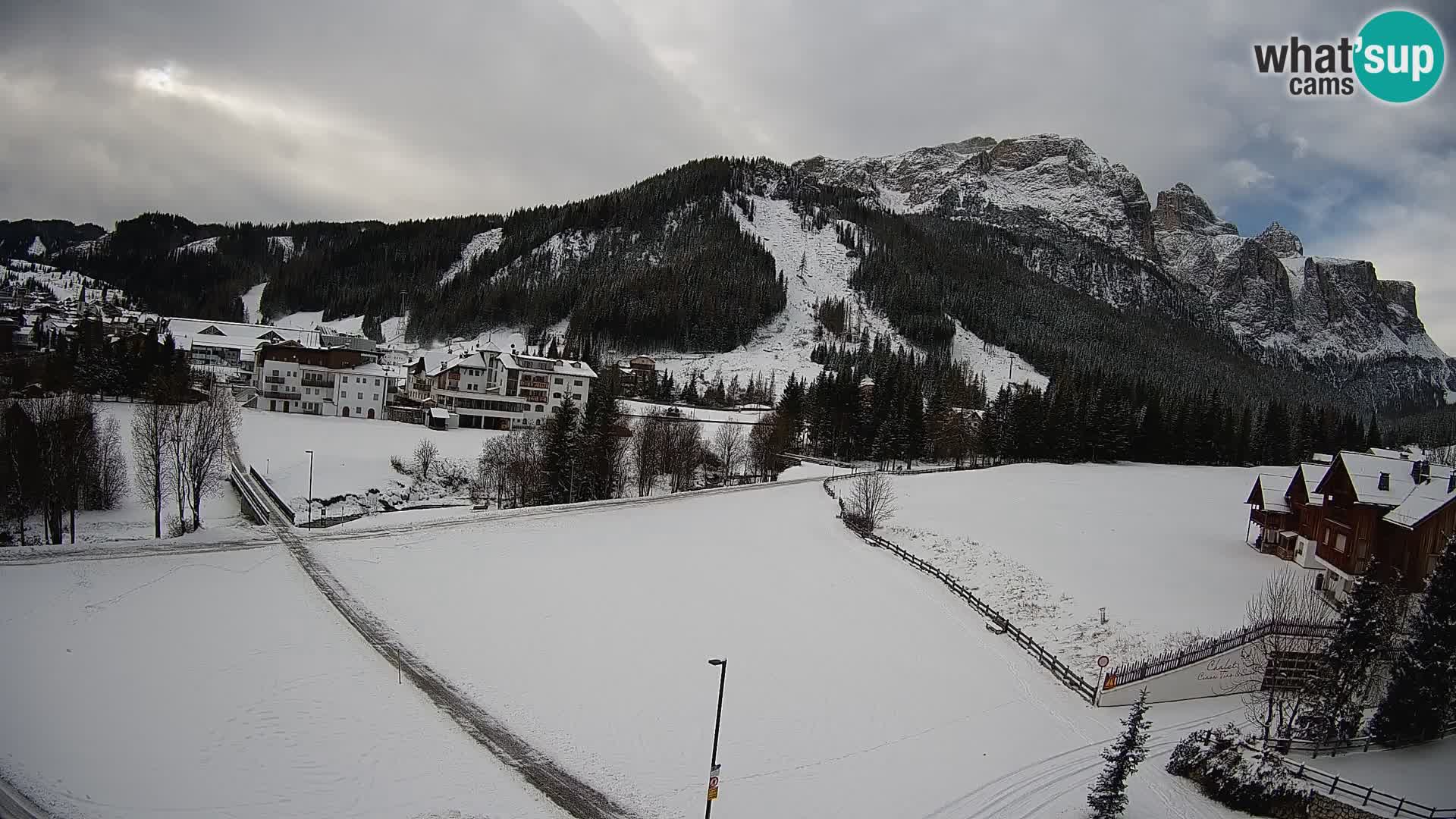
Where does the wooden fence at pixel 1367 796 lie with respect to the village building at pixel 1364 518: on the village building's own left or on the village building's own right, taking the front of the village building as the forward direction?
on the village building's own left

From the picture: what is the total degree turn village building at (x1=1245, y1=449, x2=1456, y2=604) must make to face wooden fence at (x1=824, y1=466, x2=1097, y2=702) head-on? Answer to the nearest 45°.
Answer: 0° — it already faces it

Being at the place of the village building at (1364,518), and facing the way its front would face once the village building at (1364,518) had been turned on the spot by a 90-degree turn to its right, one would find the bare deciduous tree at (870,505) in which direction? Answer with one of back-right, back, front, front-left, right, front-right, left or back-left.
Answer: front-left

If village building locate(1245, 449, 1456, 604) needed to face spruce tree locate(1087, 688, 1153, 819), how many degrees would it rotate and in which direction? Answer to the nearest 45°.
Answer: approximately 45° to its left

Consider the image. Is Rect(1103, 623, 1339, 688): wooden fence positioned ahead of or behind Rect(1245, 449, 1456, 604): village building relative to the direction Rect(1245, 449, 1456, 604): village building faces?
ahead

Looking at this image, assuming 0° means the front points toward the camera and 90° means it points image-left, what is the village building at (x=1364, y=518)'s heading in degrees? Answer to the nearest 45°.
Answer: approximately 45°

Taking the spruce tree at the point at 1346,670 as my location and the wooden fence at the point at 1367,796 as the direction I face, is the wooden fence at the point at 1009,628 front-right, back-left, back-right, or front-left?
back-right

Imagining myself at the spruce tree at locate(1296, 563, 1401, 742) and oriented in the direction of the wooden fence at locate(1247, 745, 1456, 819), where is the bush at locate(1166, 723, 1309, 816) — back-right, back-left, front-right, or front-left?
front-right

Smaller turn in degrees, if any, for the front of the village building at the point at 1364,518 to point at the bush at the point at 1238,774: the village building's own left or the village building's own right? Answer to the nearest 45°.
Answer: approximately 45° to the village building's own left

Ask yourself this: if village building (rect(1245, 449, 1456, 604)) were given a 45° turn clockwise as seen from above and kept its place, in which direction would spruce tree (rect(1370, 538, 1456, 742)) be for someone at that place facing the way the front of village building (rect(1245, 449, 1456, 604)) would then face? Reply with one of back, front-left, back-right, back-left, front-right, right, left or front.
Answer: left

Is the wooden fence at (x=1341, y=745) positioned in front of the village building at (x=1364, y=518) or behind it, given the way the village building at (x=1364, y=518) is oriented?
in front
